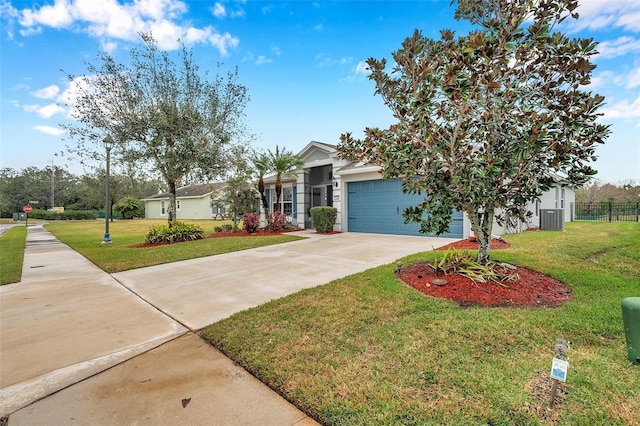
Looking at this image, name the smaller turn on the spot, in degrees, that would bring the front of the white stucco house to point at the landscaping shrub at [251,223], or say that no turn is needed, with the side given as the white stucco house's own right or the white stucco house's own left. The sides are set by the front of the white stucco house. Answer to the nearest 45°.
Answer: approximately 45° to the white stucco house's own right

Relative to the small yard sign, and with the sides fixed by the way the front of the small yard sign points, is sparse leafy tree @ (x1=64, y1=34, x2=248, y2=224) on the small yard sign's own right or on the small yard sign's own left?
on the small yard sign's own right

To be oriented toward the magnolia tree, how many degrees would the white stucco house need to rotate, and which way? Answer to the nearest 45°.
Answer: approximately 90° to its left

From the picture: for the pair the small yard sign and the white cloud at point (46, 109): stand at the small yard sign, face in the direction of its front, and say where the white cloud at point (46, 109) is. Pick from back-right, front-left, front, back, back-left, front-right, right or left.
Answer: right

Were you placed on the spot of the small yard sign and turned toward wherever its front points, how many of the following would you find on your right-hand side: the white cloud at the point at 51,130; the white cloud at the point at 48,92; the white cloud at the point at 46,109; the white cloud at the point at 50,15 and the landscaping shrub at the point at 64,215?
5

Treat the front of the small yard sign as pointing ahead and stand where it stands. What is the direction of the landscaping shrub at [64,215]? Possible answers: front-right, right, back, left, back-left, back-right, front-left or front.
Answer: right

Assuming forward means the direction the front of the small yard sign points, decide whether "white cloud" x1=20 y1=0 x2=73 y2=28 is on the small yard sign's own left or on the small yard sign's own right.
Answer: on the small yard sign's own right

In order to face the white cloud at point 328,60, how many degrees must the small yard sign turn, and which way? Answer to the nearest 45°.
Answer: approximately 135° to its right

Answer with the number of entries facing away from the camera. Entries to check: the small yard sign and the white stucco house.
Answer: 0

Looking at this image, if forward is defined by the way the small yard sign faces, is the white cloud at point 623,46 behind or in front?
behind

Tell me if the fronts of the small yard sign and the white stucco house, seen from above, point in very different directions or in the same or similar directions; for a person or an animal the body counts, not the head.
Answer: same or similar directions

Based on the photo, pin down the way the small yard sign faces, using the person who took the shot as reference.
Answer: facing the viewer

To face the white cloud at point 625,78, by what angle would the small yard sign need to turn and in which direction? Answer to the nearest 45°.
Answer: approximately 180°

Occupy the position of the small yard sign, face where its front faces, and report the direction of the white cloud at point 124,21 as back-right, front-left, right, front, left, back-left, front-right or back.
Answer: right
